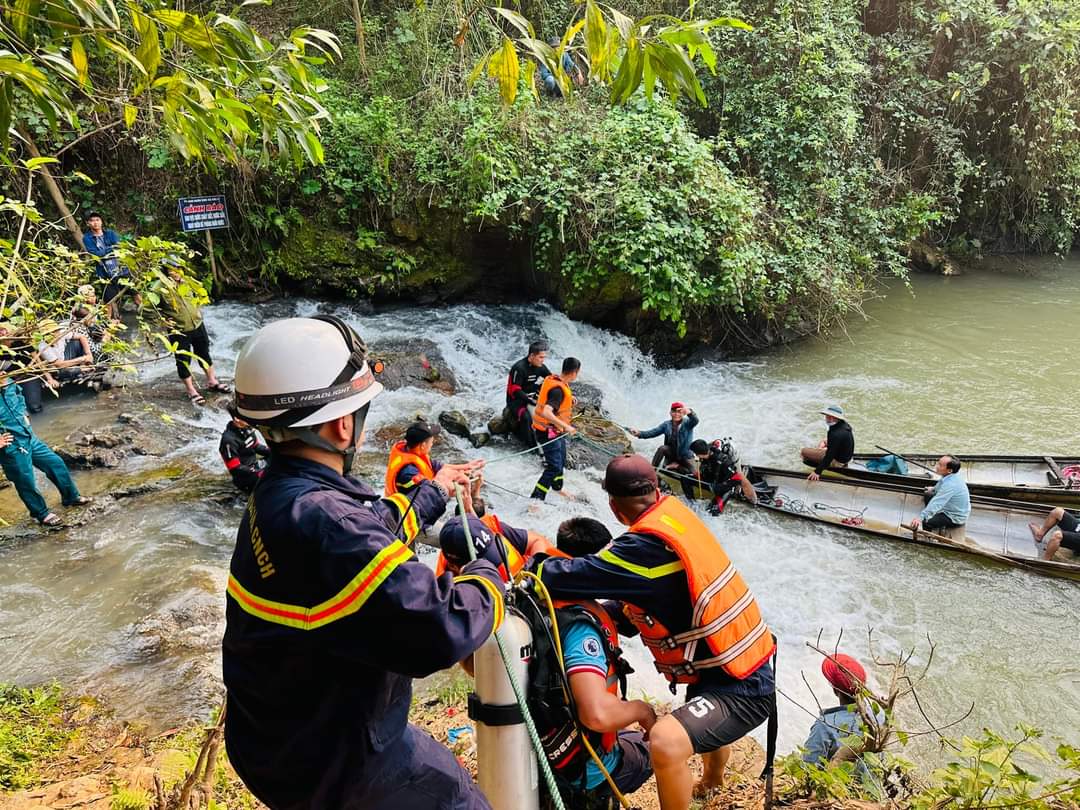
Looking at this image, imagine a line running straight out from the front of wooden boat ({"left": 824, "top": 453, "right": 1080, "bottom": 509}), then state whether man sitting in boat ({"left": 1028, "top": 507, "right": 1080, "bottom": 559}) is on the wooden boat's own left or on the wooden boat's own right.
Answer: on the wooden boat's own left

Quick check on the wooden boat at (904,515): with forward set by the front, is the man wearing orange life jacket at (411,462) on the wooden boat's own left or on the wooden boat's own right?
on the wooden boat's own left

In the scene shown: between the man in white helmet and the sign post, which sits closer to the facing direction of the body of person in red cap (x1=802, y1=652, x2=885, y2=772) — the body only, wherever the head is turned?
the sign post

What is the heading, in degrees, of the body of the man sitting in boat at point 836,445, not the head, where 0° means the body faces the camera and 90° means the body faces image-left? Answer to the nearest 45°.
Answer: approximately 90°

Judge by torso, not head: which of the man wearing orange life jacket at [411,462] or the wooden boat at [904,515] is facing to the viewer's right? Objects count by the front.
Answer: the man wearing orange life jacket

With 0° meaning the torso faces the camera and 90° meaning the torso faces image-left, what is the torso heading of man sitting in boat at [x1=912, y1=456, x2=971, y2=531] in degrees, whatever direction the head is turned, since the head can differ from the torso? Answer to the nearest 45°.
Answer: approximately 90°

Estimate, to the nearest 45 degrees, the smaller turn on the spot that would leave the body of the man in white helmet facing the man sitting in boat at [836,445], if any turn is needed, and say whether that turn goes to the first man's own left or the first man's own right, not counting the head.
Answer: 0° — they already face them

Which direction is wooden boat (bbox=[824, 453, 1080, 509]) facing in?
to the viewer's left

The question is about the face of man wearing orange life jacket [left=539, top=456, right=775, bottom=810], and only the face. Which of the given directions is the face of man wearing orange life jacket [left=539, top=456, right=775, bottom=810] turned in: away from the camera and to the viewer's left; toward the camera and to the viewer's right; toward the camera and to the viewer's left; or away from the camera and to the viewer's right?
away from the camera and to the viewer's left
